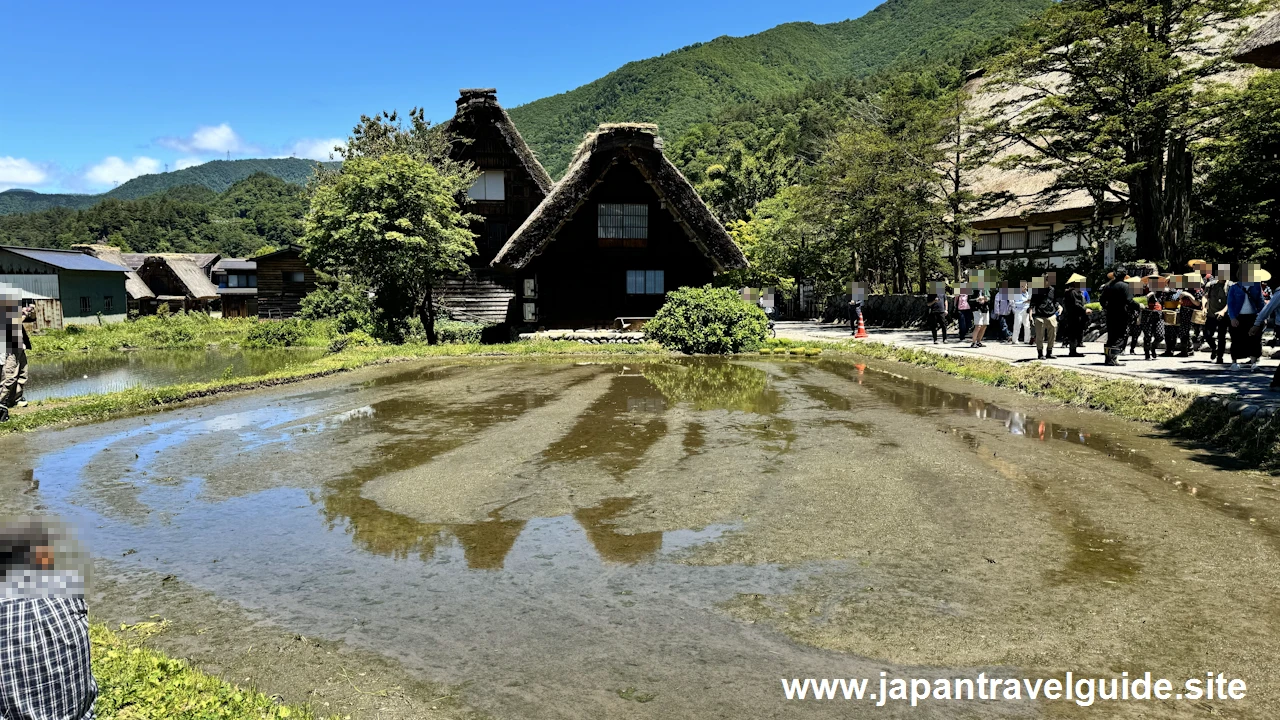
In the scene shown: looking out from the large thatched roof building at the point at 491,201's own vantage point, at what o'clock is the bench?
The bench is roughly at 11 o'clock from the large thatched roof building.

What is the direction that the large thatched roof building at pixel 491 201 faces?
toward the camera

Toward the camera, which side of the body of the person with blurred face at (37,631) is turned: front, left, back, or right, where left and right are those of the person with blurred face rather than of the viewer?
back

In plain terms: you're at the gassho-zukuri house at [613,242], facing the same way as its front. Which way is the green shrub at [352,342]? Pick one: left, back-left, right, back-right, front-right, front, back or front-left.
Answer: right

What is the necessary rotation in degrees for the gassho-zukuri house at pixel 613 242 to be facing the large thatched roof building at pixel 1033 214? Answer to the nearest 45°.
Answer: approximately 90° to its left

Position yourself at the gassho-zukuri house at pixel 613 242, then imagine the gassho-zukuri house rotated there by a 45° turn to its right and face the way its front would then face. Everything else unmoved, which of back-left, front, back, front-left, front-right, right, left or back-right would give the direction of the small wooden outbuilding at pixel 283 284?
right

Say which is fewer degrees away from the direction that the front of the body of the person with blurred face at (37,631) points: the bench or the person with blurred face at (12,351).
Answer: the person with blurred face

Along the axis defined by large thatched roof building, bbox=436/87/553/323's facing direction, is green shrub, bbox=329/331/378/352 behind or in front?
in front

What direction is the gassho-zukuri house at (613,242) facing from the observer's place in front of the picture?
facing the viewer

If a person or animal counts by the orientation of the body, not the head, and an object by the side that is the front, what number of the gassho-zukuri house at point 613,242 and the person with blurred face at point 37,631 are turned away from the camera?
1

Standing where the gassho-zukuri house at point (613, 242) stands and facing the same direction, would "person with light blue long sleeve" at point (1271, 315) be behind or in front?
in front

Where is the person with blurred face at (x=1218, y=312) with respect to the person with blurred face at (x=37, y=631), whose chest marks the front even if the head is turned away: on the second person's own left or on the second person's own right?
on the second person's own right

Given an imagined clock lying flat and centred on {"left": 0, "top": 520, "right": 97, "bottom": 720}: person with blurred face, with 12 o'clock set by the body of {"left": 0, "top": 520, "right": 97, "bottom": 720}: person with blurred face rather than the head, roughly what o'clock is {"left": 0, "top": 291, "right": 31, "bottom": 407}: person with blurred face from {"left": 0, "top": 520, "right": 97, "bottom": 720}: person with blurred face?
{"left": 0, "top": 291, "right": 31, "bottom": 407}: person with blurred face is roughly at 12 o'clock from {"left": 0, "top": 520, "right": 97, "bottom": 720}: person with blurred face.

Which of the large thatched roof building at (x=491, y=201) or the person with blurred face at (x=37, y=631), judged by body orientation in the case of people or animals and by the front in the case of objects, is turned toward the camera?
the large thatched roof building
